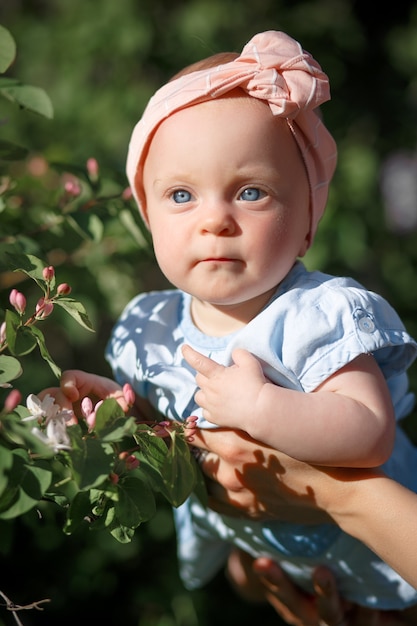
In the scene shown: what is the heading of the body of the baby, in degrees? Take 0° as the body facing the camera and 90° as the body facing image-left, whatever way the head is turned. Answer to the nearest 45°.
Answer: approximately 45°

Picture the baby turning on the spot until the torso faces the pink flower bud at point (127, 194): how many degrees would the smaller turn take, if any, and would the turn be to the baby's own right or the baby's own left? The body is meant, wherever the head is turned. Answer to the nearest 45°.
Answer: approximately 90° to the baby's own right
